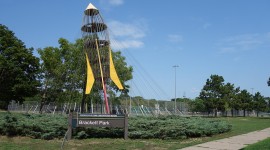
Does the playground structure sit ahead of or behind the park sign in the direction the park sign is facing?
behind

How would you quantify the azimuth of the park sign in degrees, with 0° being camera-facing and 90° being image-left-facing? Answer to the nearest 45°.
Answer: approximately 0°

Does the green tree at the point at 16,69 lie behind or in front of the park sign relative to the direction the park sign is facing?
behind
